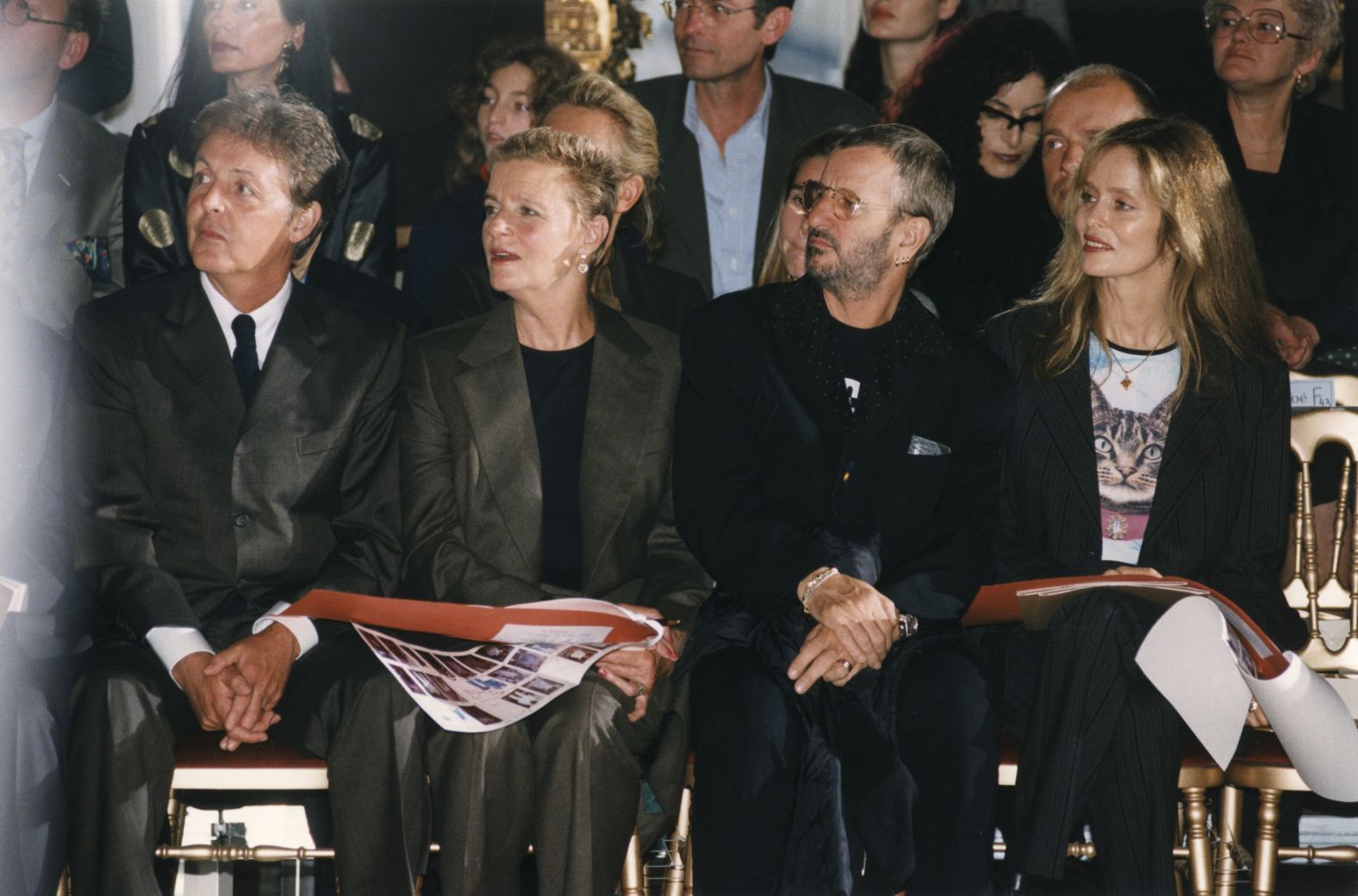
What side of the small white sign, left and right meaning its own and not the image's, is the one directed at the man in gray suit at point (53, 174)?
right

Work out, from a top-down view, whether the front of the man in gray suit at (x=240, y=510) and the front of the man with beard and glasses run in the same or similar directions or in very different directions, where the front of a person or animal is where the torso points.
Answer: same or similar directions

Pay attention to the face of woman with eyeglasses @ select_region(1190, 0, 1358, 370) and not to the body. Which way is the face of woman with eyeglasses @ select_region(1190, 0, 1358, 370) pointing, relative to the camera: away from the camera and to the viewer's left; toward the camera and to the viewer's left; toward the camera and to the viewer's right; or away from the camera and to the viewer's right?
toward the camera and to the viewer's left

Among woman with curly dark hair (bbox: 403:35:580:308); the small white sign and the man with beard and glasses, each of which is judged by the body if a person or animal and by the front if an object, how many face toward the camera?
3

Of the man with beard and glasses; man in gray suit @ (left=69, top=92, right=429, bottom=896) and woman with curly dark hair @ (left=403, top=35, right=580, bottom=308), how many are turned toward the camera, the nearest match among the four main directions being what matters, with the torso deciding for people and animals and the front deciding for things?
3

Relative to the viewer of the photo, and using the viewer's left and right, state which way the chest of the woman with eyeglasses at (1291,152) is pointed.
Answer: facing the viewer and to the left of the viewer

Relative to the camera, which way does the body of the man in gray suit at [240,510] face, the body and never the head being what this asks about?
toward the camera

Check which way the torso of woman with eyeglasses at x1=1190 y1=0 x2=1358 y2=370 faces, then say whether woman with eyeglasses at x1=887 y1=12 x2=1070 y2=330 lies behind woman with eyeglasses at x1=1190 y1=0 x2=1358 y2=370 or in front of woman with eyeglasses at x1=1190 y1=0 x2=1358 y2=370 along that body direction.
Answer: in front

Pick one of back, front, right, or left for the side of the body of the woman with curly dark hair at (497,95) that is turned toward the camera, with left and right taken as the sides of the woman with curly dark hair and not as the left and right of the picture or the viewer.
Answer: front

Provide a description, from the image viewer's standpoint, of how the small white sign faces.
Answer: facing the viewer

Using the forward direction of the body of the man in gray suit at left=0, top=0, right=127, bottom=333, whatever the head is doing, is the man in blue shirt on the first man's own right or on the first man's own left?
on the first man's own left

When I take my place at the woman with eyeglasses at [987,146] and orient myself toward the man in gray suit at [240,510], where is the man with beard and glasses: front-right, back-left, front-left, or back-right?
front-left

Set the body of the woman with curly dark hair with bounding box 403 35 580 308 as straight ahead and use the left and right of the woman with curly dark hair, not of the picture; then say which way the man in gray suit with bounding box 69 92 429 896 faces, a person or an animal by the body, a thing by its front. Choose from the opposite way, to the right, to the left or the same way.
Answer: the same way
